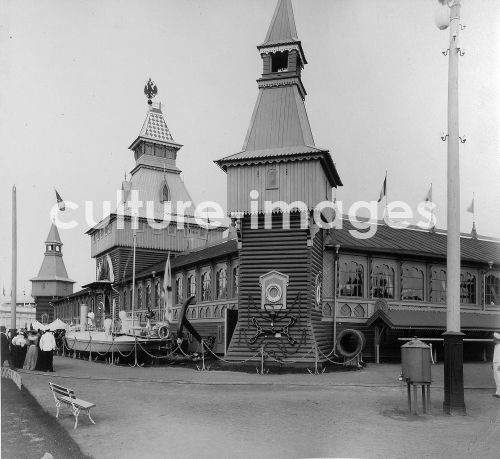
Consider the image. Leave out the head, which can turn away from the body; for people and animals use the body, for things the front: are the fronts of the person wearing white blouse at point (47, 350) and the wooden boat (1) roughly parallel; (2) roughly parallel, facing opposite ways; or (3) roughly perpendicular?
roughly perpendicular
